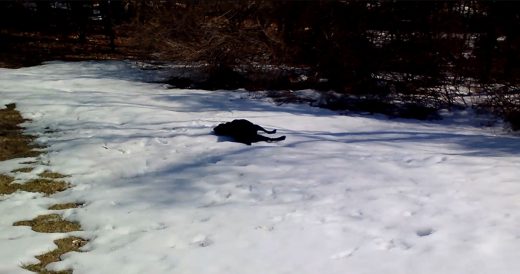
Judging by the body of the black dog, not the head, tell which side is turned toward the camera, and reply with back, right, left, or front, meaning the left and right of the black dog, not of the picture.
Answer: left
